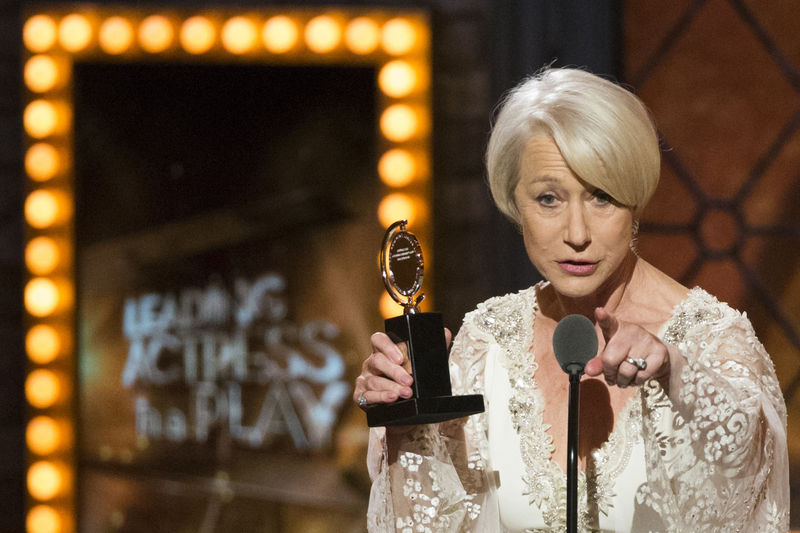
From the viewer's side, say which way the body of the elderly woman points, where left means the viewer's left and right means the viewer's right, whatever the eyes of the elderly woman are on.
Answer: facing the viewer

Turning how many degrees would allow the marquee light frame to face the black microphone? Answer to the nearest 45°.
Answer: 0° — it already faces it

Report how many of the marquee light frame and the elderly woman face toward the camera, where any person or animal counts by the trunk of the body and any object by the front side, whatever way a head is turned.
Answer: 2

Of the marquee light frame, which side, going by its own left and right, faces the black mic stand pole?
front

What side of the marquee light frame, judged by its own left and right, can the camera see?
front

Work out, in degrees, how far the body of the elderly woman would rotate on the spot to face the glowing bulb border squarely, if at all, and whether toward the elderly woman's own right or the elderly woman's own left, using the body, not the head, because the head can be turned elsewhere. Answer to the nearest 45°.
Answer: approximately 135° to the elderly woman's own right

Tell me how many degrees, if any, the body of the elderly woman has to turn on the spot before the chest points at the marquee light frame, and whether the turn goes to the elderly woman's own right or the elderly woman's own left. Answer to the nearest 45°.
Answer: approximately 135° to the elderly woman's own right
